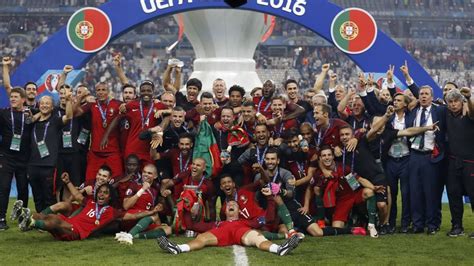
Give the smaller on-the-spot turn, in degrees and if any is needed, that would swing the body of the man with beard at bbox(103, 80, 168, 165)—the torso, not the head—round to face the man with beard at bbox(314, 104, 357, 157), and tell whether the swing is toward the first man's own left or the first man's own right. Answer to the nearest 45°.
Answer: approximately 90° to the first man's own left

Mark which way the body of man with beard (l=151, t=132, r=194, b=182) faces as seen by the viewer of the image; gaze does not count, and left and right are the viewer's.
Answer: facing the viewer

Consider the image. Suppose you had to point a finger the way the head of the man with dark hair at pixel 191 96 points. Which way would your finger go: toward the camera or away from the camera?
toward the camera

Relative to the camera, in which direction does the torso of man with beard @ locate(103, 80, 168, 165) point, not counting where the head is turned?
toward the camera

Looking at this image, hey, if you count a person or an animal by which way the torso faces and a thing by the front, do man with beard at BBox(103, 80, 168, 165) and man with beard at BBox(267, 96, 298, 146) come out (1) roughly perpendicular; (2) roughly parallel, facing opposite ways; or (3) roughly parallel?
roughly parallel

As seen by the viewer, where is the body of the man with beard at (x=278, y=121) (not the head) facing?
toward the camera

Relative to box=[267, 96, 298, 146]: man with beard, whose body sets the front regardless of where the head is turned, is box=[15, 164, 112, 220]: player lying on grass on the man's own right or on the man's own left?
on the man's own right

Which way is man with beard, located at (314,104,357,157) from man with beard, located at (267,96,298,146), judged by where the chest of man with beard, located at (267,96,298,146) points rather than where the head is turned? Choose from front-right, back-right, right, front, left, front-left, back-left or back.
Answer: left

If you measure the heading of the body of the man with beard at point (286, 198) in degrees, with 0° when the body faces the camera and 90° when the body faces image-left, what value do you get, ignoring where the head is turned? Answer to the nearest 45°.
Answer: approximately 45°

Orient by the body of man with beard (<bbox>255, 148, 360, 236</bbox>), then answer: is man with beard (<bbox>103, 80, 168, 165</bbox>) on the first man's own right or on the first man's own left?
on the first man's own right

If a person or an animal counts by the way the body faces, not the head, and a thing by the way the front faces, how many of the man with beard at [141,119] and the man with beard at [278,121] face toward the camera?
2

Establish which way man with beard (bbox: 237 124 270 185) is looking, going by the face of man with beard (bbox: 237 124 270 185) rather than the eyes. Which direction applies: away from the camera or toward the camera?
toward the camera

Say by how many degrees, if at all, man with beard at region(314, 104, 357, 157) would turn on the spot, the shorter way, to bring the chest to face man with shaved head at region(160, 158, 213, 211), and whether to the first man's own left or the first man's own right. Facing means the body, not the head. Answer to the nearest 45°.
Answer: approximately 45° to the first man's own right

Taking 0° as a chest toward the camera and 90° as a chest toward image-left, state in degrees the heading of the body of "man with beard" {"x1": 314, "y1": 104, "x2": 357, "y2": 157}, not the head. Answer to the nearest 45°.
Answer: approximately 45°

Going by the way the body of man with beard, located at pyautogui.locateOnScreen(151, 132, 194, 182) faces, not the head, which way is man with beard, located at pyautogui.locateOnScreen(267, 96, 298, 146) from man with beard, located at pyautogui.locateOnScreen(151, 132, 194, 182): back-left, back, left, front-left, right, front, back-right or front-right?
left

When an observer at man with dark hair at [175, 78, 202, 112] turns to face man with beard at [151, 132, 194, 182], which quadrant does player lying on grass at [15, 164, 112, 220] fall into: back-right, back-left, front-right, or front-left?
front-right
